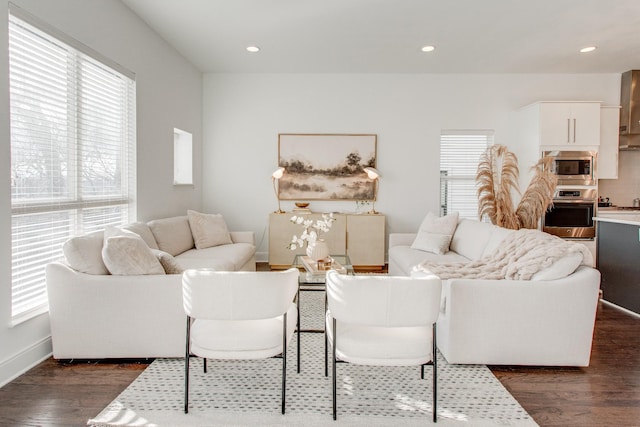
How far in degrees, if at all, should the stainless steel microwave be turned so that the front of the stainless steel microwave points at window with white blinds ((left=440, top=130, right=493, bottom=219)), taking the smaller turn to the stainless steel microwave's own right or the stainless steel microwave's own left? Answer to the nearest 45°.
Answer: approximately 90° to the stainless steel microwave's own right

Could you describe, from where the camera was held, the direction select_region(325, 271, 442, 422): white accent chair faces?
facing away from the viewer

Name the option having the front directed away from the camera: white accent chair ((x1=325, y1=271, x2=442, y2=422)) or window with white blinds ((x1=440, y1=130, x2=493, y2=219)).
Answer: the white accent chair

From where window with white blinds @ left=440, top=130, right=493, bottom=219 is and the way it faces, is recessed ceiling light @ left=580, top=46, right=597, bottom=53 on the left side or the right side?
on its left

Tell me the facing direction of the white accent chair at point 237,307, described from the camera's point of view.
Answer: facing away from the viewer

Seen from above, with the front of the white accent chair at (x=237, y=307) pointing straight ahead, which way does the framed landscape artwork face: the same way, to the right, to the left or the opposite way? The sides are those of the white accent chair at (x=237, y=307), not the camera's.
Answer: the opposite way

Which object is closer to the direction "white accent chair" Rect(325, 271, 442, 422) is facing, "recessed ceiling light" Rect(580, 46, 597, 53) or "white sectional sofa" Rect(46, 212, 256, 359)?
the recessed ceiling light

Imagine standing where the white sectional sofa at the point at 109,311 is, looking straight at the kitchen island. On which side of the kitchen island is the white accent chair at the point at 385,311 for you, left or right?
right

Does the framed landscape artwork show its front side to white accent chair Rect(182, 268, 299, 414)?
yes
